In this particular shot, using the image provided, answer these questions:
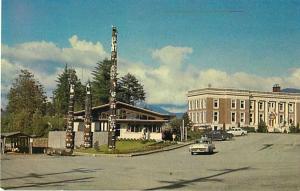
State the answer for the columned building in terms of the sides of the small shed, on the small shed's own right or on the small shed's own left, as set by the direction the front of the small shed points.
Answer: on the small shed's own left

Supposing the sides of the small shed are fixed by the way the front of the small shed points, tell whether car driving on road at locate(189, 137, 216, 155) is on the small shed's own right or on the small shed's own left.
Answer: on the small shed's own left

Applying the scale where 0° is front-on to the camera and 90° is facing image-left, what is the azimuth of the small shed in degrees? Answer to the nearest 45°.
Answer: approximately 0°

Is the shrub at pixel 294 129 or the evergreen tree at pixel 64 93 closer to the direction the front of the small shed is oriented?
the shrub

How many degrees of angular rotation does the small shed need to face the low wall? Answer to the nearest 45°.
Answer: approximately 135° to its left

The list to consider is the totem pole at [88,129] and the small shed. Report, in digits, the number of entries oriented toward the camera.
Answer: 2
